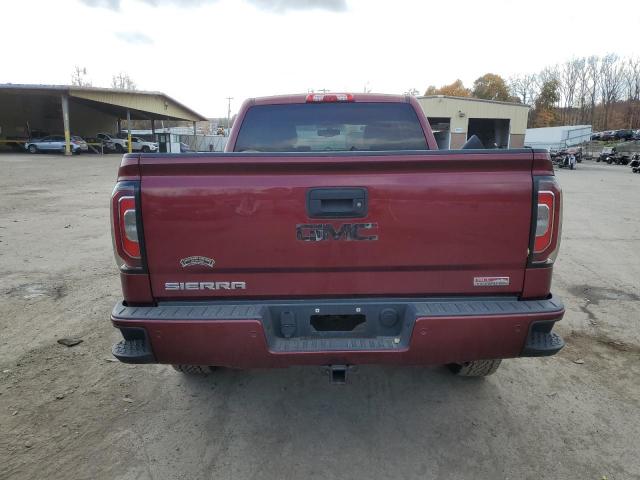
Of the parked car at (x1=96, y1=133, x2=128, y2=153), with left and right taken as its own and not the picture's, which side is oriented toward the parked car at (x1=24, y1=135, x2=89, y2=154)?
back

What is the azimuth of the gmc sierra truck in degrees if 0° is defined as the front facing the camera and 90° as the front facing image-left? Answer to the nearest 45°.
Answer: approximately 180°

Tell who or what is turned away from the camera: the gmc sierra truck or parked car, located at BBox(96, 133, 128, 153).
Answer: the gmc sierra truck

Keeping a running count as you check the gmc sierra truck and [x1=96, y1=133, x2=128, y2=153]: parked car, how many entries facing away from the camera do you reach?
1

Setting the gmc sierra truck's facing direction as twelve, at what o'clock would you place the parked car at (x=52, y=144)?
The parked car is roughly at 11 o'clock from the gmc sierra truck.

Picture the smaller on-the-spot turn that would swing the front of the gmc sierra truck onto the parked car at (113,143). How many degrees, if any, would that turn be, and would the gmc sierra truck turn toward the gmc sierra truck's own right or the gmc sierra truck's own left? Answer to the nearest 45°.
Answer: approximately 45° to the gmc sierra truck's own left
